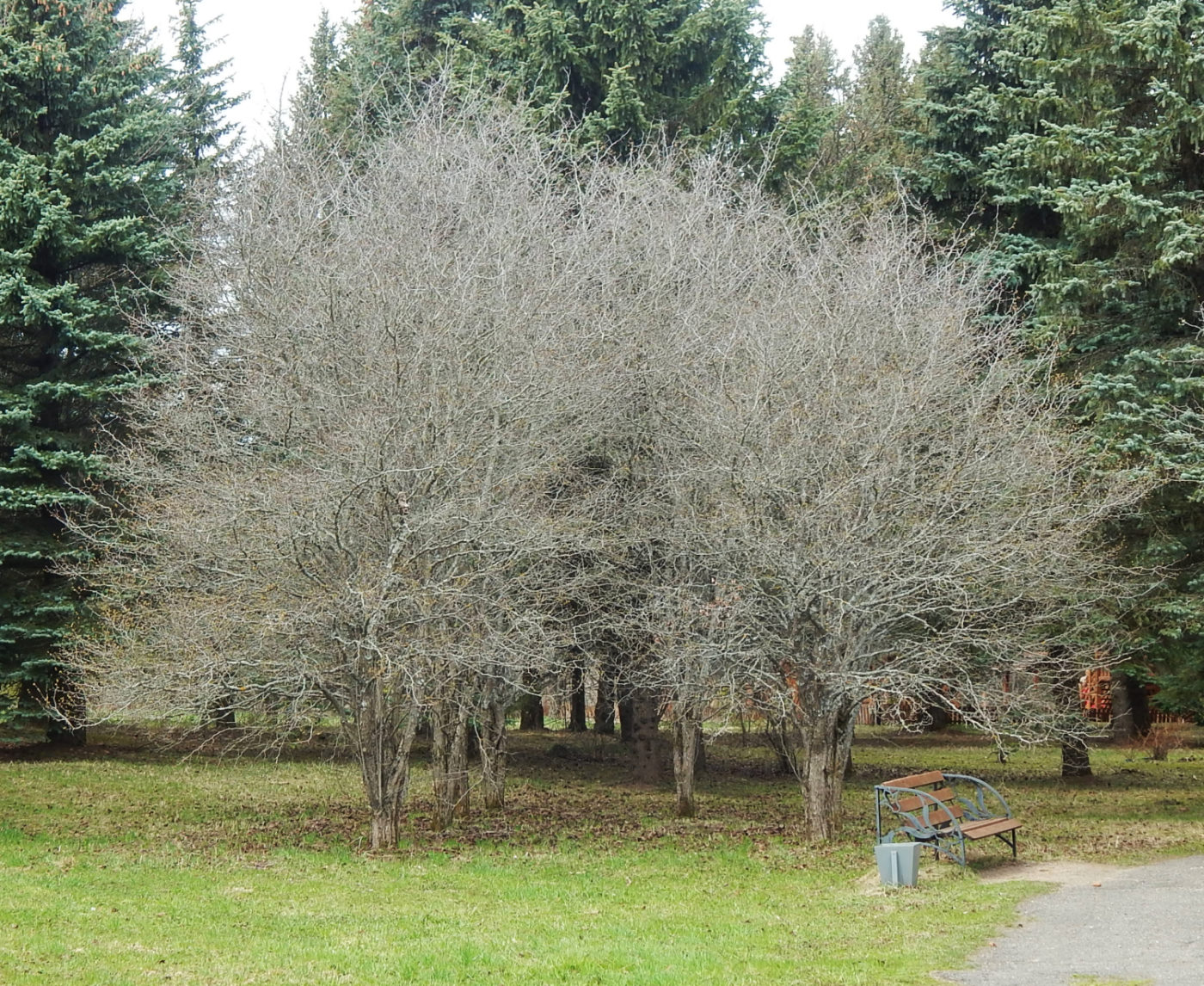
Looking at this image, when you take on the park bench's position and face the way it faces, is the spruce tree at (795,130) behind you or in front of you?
behind

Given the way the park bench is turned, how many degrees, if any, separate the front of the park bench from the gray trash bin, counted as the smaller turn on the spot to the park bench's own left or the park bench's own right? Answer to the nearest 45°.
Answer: approximately 45° to the park bench's own right

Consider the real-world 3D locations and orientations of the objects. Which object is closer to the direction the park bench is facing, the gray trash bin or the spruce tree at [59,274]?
the gray trash bin

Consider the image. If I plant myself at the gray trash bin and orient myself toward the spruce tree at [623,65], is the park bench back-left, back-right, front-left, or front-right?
front-right
